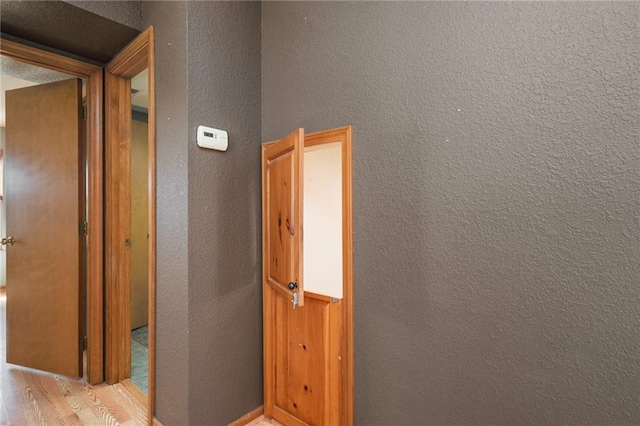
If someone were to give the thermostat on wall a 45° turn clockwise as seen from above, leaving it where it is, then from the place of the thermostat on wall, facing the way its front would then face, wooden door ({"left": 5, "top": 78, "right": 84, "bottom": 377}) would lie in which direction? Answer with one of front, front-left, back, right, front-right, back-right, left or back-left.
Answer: back-right

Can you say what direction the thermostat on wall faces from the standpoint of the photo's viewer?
facing the viewer and to the right of the viewer
